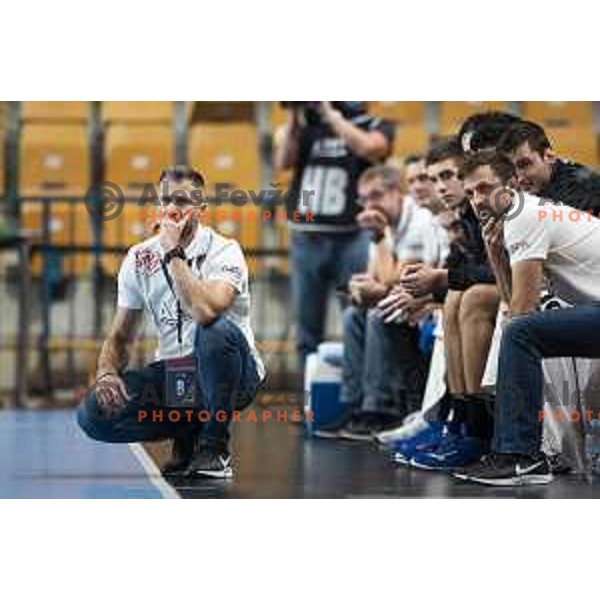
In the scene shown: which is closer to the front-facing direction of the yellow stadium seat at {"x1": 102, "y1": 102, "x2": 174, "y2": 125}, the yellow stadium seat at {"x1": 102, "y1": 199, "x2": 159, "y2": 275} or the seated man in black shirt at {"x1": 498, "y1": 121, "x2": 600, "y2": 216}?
the yellow stadium seat

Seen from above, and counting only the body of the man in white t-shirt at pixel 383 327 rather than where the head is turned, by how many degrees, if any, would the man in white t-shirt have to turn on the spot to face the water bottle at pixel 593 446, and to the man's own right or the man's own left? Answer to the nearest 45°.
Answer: approximately 90° to the man's own left

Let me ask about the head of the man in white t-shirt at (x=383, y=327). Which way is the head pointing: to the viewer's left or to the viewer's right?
to the viewer's left

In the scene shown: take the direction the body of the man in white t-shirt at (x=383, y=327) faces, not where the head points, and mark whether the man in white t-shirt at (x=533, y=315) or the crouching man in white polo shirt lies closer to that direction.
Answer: the crouching man in white polo shirt

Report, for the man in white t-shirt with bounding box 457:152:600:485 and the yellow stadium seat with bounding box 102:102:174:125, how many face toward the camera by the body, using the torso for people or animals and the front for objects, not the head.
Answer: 1

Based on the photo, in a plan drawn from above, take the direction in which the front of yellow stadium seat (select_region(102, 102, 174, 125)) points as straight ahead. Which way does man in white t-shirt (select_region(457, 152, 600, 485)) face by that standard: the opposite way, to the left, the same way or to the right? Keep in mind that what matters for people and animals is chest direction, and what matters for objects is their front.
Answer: to the right

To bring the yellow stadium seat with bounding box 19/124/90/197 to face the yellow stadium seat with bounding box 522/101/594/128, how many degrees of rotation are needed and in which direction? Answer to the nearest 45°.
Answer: approximately 45° to its left

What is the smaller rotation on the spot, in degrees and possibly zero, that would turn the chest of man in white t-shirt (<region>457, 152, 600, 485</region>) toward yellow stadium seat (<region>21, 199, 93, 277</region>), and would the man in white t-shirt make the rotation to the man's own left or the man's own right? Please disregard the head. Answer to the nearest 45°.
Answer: approximately 45° to the man's own right
